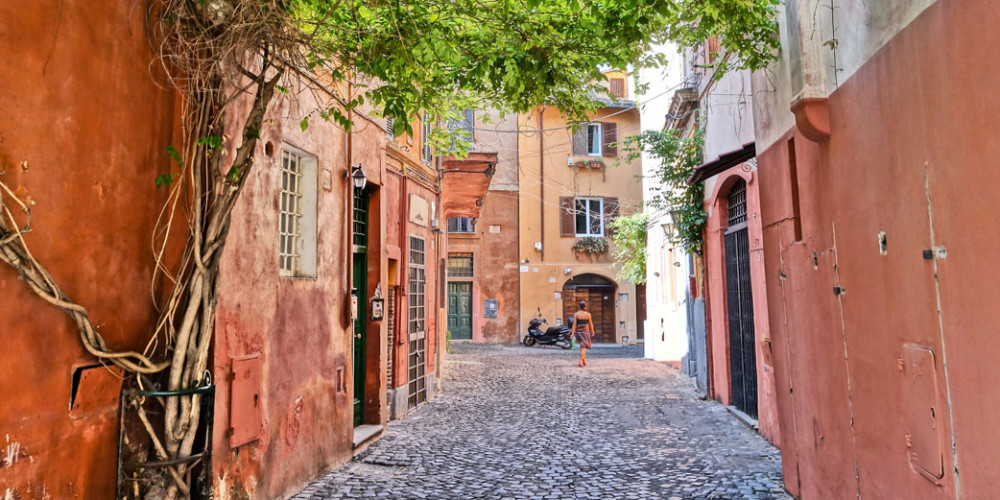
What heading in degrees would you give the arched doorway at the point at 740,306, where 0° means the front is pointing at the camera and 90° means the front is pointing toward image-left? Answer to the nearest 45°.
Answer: approximately 90°

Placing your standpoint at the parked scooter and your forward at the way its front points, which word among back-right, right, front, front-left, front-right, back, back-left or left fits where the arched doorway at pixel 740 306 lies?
left

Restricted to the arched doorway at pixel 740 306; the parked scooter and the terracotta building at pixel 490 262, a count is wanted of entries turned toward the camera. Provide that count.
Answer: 1

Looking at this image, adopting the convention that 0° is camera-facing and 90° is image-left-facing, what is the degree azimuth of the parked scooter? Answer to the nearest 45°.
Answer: approximately 90°

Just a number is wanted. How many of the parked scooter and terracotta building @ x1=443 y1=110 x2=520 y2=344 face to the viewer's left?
1

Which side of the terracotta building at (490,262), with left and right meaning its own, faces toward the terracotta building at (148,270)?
front

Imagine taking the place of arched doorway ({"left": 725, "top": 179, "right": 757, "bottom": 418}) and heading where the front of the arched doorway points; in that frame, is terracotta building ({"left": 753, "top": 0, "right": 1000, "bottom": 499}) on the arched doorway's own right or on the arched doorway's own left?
on the arched doorway's own left

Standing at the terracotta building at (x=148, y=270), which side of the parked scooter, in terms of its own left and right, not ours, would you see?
left

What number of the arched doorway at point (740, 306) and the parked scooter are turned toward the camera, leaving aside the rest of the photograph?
0

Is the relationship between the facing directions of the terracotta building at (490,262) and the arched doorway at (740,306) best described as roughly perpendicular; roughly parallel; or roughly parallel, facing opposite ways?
roughly perpendicular

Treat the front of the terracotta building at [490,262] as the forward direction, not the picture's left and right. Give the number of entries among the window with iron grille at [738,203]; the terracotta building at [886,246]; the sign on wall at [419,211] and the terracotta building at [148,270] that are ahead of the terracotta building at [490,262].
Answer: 4

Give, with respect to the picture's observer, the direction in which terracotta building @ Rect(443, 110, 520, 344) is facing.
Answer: facing the viewer
